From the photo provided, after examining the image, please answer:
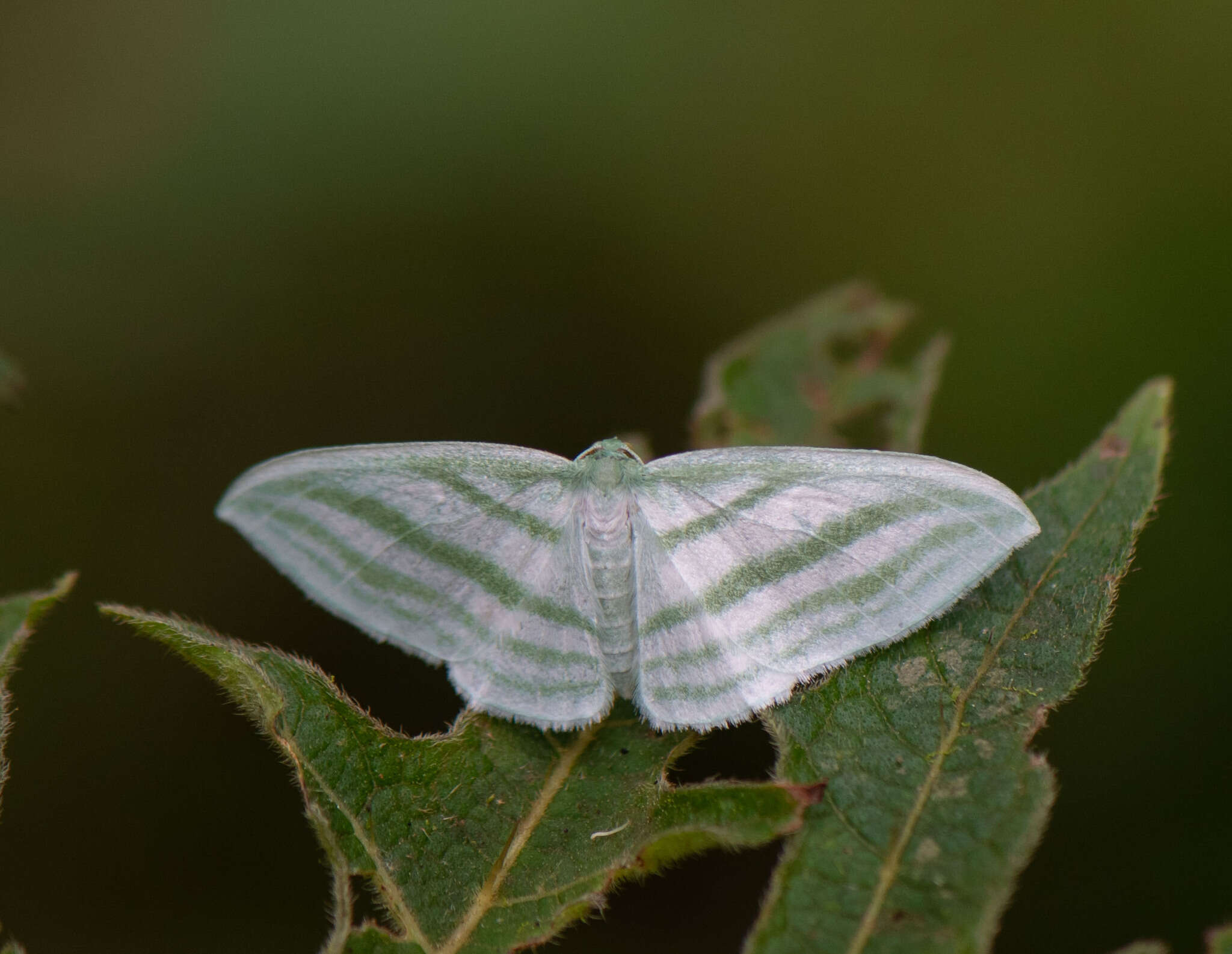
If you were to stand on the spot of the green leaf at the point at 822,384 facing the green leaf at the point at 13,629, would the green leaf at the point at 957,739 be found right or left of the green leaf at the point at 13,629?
left

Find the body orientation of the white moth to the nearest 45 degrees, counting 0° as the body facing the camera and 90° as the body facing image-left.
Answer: approximately 180°

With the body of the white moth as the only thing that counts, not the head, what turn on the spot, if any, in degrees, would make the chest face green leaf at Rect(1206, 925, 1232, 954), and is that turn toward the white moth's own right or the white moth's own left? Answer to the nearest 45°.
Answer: approximately 135° to the white moth's own right

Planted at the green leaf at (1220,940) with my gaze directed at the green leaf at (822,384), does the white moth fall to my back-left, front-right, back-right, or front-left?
front-left
